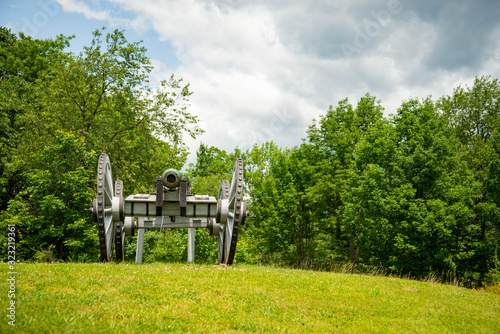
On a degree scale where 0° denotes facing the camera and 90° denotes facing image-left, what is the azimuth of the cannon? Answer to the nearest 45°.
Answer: approximately 0°

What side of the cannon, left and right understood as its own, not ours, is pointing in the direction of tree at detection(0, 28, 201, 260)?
back
